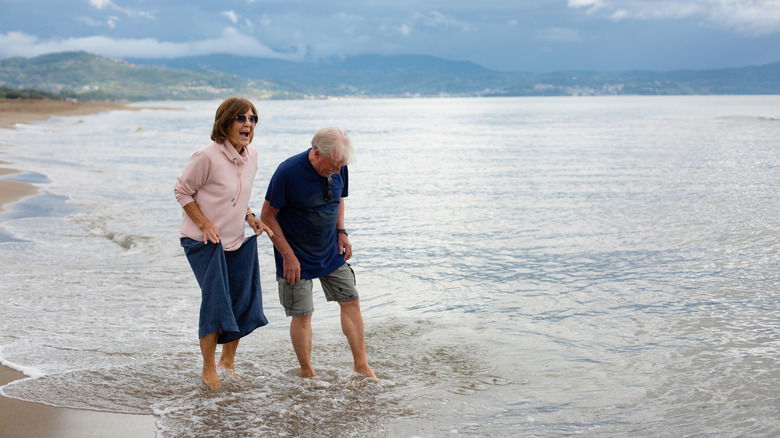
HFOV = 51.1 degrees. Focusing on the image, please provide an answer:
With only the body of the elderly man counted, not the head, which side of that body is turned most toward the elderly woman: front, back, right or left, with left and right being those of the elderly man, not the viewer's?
right

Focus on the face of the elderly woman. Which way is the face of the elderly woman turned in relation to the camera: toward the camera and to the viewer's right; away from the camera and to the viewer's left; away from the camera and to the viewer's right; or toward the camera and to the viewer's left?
toward the camera and to the viewer's right

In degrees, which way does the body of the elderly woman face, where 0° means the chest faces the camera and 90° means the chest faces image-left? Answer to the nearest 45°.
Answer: approximately 315°

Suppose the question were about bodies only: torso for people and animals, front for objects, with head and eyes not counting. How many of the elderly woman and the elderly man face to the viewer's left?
0
